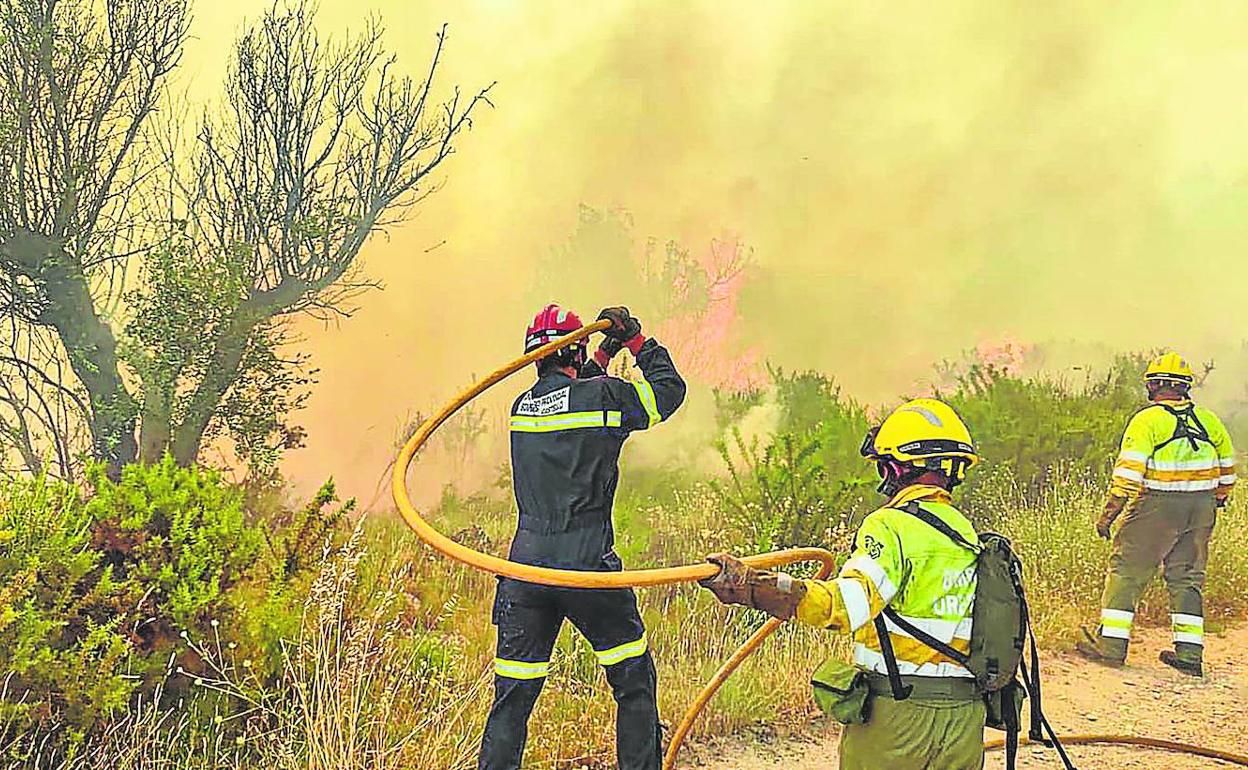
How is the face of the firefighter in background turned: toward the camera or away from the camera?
away from the camera

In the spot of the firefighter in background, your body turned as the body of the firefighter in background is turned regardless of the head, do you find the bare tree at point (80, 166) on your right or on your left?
on your left

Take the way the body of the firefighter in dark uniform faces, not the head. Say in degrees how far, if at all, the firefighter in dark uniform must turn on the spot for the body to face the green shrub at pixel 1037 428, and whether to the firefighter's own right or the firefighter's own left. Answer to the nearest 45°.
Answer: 0° — they already face it

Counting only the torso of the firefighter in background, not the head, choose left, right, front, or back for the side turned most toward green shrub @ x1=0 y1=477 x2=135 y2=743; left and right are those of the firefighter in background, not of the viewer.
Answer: left

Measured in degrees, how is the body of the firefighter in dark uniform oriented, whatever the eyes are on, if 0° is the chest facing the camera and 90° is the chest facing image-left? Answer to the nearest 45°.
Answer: approximately 225°

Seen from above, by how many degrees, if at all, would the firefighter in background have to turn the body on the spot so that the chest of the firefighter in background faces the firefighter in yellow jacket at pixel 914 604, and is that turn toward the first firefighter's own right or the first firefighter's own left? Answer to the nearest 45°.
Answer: approximately 135° to the first firefighter's own left

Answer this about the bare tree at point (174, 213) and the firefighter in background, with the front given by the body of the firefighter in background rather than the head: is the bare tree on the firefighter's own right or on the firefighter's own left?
on the firefighter's own left

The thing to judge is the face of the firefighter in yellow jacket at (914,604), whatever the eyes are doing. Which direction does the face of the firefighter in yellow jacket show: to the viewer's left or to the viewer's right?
to the viewer's left

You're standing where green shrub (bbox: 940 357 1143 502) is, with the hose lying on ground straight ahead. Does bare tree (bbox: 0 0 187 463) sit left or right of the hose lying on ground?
right
